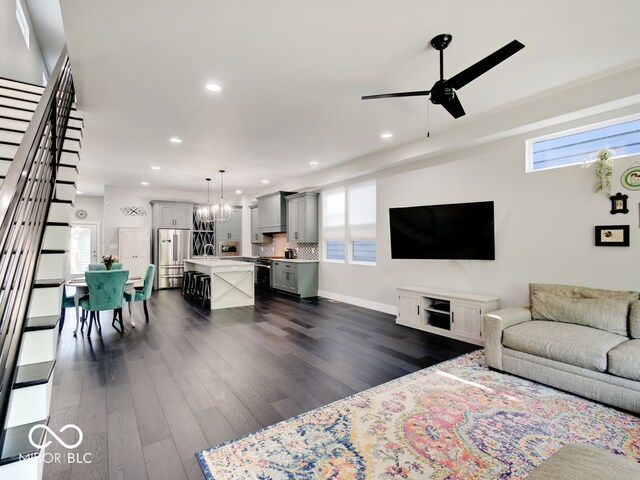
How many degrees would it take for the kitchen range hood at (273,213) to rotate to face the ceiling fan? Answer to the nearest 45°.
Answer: approximately 45° to its left

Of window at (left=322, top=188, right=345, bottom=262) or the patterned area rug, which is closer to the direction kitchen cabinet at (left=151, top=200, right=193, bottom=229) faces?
the patterned area rug

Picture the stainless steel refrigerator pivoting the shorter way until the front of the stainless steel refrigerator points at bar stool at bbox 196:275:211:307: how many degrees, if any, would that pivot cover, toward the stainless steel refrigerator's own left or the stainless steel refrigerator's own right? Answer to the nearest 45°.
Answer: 0° — it already faces it

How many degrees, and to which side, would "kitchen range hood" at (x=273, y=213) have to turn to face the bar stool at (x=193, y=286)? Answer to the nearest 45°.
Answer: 0° — it already faces it

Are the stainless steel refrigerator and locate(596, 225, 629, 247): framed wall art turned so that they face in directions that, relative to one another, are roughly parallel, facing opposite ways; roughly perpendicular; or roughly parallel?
roughly perpendicular

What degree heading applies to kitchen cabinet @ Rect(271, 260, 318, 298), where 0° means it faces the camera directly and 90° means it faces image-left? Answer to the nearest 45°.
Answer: approximately 45°

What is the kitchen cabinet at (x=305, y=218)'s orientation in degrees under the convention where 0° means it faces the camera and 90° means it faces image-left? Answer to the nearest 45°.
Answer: approximately 45°

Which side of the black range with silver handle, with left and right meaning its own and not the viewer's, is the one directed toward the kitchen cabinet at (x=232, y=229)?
right
